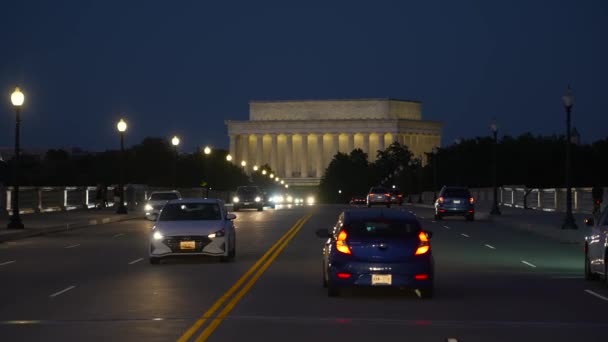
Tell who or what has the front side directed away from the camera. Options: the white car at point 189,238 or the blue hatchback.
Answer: the blue hatchback

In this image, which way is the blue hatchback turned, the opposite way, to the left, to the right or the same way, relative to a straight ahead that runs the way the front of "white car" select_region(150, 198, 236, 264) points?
the opposite way

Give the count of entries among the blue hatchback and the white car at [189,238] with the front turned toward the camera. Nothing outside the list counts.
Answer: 1

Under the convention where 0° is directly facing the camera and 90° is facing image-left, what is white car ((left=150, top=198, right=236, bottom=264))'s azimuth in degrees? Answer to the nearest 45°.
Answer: approximately 0°

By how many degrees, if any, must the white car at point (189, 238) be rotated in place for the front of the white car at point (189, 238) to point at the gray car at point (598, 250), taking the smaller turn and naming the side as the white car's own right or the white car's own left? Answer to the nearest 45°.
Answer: approximately 45° to the white car's own left

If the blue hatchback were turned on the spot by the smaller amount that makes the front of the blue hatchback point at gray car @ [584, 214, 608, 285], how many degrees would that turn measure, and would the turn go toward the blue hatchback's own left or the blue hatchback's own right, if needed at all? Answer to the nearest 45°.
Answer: approximately 45° to the blue hatchback's own right

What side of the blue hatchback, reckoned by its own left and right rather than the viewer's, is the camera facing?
back

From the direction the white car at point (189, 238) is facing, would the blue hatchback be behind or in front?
in front

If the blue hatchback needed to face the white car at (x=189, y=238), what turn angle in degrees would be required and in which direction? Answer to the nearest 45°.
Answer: approximately 45° to its left
